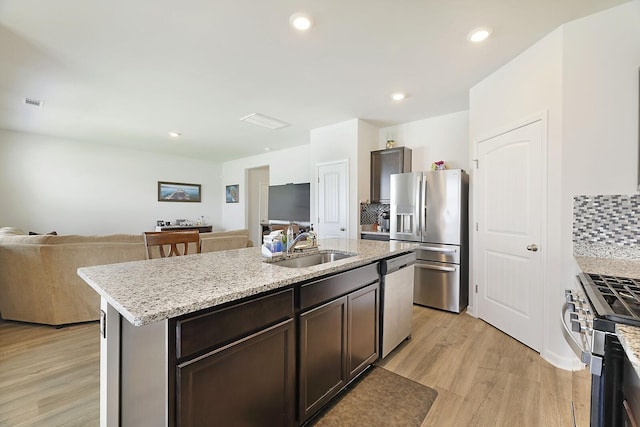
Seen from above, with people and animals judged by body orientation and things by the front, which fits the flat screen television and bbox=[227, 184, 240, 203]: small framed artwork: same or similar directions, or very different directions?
same or similar directions

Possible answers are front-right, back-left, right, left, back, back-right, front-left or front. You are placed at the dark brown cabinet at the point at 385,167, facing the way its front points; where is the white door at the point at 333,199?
front-right

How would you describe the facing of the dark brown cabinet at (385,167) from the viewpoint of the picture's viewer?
facing the viewer and to the left of the viewer

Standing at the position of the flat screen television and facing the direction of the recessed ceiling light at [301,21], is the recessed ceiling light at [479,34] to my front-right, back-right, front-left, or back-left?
front-left

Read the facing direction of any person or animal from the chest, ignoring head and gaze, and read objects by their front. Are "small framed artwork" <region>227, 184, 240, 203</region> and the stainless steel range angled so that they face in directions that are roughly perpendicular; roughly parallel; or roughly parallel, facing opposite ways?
roughly perpendicular

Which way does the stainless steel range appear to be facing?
to the viewer's left

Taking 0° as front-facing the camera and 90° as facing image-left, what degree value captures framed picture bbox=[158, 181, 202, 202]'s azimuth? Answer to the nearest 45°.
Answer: approximately 315°

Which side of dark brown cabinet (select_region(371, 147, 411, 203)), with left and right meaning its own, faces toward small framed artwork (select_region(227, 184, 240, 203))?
right

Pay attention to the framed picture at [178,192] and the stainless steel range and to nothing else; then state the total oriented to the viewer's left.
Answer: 1

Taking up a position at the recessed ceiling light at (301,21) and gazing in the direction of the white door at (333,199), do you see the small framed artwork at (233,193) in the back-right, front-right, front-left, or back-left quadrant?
front-left

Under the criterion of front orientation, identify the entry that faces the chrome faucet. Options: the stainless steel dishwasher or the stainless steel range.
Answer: the stainless steel range

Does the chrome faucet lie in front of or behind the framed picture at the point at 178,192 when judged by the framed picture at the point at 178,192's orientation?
in front

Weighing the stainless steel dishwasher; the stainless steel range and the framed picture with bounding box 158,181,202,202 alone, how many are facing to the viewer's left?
1

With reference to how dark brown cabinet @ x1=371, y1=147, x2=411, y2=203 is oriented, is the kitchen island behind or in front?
in front

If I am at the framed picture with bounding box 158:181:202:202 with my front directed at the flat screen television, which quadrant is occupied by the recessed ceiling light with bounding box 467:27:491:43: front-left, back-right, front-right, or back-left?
front-right

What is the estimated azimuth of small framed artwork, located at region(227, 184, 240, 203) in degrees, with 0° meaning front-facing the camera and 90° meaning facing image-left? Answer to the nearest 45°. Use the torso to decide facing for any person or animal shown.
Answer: approximately 45°
